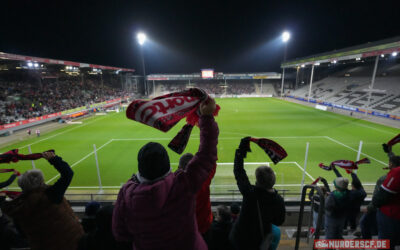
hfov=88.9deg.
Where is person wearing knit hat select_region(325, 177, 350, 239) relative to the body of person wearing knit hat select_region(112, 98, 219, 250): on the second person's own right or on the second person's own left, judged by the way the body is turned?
on the second person's own right

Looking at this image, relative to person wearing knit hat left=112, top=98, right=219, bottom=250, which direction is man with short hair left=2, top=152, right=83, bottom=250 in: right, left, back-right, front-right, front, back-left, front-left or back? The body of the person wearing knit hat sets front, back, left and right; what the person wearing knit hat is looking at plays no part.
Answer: front-left

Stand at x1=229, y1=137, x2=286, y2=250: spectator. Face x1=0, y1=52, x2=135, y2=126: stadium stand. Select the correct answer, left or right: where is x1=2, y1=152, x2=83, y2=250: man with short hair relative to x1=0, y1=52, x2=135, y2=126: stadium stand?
left

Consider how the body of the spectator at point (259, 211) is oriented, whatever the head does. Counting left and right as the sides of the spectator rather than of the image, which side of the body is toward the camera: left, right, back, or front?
back

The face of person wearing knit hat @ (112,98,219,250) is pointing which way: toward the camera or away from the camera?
away from the camera

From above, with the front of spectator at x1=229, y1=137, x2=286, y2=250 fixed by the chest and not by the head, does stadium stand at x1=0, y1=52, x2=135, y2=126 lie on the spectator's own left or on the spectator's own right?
on the spectator's own left

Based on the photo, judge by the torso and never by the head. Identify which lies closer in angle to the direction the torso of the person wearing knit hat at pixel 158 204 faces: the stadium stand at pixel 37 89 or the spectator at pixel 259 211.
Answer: the stadium stand

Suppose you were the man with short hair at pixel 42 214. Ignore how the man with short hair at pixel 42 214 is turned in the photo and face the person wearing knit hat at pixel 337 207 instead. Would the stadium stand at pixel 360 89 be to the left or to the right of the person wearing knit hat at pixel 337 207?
left

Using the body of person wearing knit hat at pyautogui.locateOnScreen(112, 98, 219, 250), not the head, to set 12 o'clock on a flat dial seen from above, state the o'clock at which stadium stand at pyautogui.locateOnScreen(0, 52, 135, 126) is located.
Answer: The stadium stand is roughly at 11 o'clock from the person wearing knit hat.

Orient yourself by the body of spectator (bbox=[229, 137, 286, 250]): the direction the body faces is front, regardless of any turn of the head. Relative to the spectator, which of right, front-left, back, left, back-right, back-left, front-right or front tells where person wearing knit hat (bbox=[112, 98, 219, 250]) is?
back-left

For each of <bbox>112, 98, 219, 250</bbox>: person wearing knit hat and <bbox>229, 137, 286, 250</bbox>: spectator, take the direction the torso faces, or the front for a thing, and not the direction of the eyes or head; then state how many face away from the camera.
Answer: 2

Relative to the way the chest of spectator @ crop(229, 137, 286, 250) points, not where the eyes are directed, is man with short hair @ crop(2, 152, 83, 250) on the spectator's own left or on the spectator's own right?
on the spectator's own left

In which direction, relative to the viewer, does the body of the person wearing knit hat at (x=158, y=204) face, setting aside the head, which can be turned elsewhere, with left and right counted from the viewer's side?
facing away from the viewer
